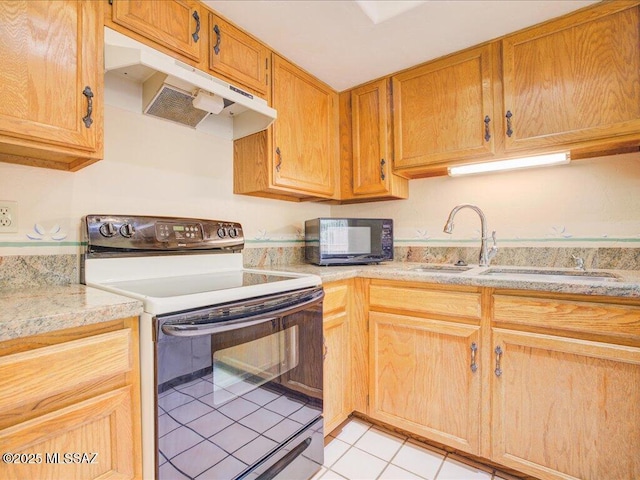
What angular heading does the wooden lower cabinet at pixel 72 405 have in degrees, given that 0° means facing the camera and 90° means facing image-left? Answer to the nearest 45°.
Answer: approximately 315°

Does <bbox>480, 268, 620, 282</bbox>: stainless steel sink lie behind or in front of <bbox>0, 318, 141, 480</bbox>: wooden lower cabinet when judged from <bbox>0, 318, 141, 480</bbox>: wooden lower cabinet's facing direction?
in front

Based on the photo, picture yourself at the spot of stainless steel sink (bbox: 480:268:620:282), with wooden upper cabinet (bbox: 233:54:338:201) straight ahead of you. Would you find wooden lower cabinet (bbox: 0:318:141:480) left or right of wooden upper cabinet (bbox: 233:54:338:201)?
left

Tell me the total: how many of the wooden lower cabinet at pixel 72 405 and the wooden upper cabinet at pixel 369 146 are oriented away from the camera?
0

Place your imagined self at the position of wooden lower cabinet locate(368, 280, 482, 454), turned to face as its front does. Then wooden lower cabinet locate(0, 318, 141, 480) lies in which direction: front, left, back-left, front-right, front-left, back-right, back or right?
front

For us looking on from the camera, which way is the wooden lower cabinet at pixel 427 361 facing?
facing the viewer and to the left of the viewer

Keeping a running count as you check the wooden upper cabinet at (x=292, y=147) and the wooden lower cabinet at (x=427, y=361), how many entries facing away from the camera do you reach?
0

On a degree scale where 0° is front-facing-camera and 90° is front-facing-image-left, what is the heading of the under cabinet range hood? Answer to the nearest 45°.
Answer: approximately 315°

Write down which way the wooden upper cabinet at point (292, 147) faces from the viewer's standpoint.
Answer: facing the viewer and to the right of the viewer

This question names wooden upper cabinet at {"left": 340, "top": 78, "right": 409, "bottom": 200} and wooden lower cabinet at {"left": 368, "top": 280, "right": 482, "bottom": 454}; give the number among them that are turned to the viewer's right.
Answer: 0

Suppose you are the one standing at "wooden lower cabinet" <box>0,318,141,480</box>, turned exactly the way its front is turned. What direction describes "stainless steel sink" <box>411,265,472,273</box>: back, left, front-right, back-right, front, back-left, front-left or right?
front-left

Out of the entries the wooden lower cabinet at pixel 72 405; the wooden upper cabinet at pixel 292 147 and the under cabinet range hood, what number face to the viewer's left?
0
